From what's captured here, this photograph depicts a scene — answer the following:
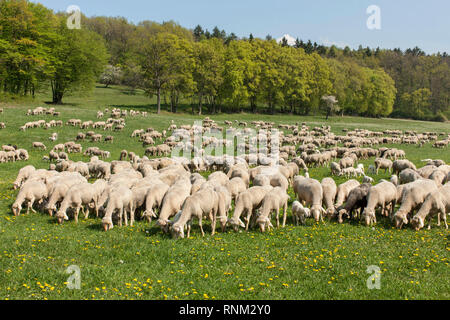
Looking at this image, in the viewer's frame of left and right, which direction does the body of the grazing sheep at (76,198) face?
facing the viewer and to the left of the viewer

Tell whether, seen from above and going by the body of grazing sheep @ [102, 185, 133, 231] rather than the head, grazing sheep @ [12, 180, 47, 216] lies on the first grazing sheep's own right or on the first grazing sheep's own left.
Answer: on the first grazing sheep's own right

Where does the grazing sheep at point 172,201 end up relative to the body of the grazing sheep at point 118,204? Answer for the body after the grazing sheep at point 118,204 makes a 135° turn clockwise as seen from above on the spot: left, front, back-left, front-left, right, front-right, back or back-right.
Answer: right

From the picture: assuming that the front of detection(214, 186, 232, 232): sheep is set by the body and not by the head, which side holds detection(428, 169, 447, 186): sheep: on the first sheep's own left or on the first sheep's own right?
on the first sheep's own left

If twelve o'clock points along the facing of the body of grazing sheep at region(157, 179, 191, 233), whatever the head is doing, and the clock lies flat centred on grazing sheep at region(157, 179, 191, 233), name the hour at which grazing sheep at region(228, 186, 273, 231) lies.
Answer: grazing sheep at region(228, 186, 273, 231) is roughly at 8 o'clock from grazing sheep at region(157, 179, 191, 233).

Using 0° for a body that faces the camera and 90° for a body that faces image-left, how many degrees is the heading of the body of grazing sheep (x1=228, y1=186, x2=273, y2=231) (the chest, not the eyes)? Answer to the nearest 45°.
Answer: approximately 45°

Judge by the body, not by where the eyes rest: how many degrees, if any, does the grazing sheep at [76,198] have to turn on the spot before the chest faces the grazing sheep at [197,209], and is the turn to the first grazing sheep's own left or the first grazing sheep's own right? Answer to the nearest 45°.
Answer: approximately 90° to the first grazing sheep's own left

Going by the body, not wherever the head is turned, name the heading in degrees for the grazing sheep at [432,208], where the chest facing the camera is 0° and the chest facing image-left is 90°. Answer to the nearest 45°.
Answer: approximately 45°

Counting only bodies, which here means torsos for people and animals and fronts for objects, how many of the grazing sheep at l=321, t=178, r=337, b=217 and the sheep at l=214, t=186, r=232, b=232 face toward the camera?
2

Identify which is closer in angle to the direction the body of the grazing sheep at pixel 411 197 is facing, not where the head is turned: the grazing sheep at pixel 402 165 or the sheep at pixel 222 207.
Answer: the sheep at pixel 222 207

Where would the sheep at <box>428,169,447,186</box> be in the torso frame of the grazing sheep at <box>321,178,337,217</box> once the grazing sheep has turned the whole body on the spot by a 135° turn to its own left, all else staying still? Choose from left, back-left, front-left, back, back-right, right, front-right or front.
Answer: front

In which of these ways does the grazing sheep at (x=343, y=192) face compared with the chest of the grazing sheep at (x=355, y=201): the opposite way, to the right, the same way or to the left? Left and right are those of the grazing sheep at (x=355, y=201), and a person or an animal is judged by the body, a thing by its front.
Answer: the same way

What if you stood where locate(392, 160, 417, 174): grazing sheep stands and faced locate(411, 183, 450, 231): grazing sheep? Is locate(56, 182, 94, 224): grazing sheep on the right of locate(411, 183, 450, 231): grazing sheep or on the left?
right

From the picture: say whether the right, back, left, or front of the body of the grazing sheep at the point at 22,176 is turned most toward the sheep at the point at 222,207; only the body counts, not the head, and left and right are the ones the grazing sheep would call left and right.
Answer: left

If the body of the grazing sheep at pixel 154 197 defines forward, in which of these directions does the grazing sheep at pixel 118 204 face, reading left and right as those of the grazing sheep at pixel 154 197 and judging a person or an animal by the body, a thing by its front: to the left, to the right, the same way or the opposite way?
the same way

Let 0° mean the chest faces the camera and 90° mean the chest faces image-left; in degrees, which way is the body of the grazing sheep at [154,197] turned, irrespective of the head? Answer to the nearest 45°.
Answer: approximately 45°
